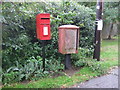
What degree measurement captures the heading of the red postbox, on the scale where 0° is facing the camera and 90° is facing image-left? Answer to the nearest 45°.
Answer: approximately 315°
